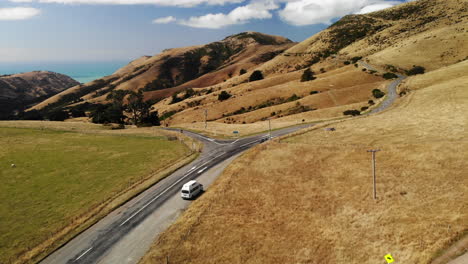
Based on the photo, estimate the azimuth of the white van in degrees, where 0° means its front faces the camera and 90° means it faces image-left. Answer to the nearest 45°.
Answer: approximately 45°
